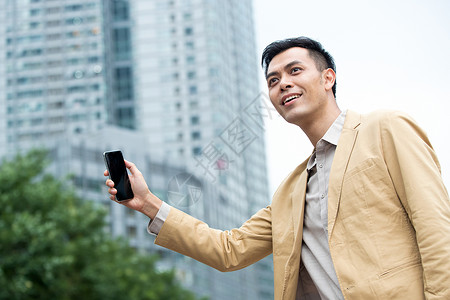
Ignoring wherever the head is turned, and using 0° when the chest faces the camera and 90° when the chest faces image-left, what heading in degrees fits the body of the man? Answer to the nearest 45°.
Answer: approximately 45°

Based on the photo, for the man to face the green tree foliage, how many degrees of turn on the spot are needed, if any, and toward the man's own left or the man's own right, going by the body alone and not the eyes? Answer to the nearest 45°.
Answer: approximately 90° to the man's own right

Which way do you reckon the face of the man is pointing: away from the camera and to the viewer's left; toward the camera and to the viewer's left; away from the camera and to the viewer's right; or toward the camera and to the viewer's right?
toward the camera and to the viewer's left
